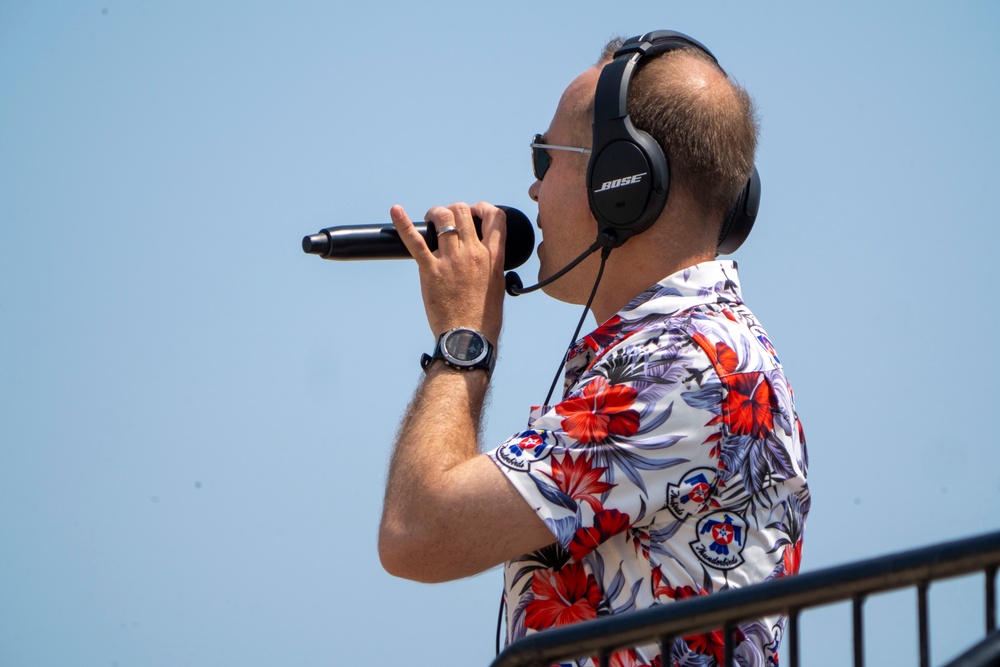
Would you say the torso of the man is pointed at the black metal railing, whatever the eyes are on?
no

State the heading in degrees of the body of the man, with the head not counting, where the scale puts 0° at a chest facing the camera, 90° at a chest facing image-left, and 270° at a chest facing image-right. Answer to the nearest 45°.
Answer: approximately 135°
